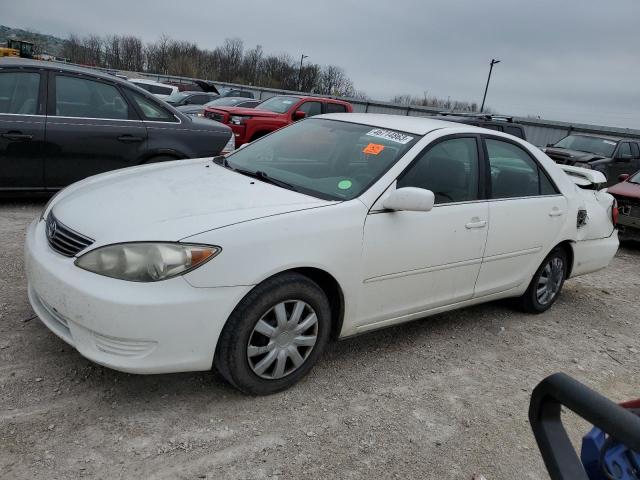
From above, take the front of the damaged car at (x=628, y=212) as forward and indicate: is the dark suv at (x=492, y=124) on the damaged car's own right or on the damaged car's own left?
on the damaged car's own right

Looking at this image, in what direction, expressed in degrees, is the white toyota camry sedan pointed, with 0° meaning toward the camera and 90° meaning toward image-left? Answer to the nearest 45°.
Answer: approximately 45°

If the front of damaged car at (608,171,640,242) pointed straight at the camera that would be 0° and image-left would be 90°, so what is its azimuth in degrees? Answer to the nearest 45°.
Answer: approximately 45°

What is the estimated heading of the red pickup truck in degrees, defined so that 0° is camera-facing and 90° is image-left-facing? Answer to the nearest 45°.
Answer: approximately 45°

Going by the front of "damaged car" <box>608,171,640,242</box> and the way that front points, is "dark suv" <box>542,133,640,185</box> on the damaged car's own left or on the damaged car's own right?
on the damaged car's own right

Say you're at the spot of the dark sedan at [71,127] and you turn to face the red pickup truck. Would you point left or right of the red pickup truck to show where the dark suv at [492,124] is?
right
